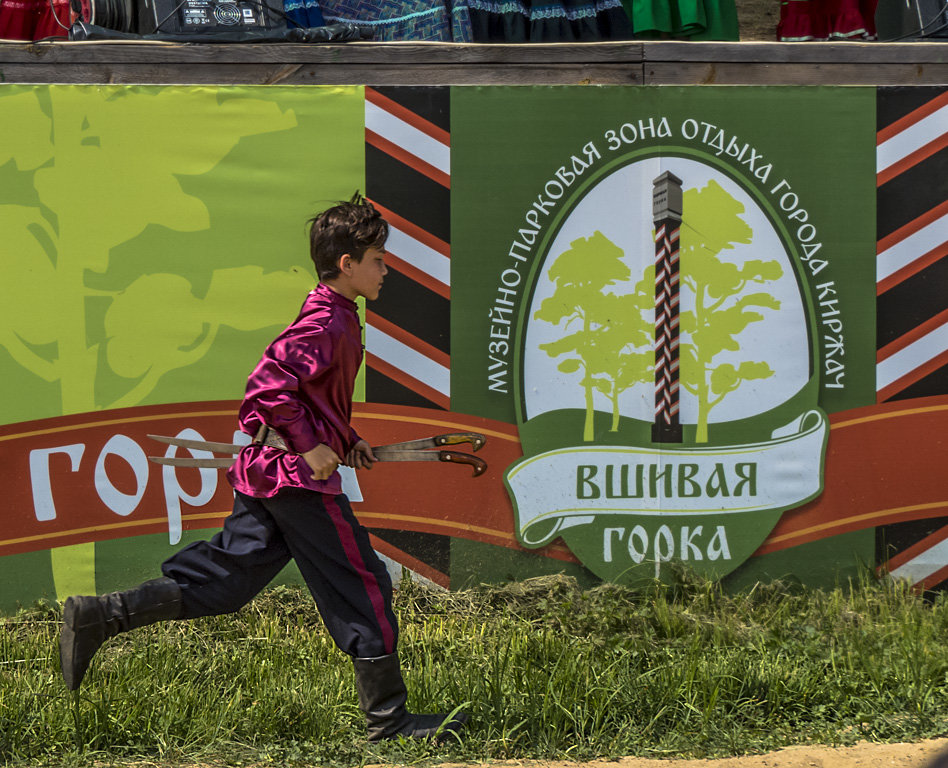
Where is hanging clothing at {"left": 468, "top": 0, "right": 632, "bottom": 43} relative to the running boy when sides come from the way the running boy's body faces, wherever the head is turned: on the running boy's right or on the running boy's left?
on the running boy's left

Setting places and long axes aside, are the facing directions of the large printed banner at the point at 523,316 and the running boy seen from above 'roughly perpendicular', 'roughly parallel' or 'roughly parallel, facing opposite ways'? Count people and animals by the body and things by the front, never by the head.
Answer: roughly perpendicular

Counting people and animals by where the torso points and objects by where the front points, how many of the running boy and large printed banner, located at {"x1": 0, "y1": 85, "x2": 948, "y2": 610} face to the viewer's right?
1

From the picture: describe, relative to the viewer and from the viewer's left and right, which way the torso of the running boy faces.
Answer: facing to the right of the viewer

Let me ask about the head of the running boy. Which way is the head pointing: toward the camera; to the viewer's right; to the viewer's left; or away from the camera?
to the viewer's right

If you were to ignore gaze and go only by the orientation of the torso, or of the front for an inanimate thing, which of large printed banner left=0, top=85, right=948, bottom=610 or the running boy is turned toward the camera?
the large printed banner

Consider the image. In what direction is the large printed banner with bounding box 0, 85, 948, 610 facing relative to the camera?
toward the camera
